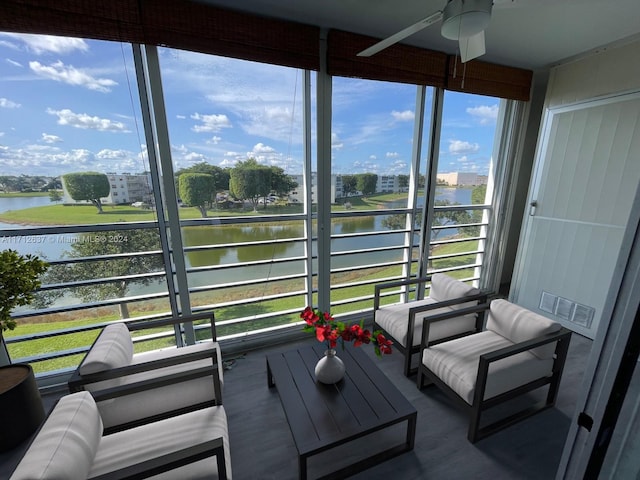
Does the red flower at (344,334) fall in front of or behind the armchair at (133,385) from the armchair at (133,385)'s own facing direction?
in front

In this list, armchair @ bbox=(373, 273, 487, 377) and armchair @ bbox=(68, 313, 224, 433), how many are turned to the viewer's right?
1

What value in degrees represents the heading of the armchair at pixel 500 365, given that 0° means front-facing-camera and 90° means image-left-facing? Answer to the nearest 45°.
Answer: approximately 45°

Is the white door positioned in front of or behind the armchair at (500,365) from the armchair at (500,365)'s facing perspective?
behind

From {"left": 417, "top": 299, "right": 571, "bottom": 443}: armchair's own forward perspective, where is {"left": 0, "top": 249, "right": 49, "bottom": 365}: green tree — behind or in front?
in front

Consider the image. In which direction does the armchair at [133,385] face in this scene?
to the viewer's right

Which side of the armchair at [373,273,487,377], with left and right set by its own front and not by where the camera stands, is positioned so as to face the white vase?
front

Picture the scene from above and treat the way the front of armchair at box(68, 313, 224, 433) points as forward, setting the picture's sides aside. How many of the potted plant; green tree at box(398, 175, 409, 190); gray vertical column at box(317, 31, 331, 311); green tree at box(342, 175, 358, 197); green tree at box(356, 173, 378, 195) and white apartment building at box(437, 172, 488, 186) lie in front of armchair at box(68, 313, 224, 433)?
5

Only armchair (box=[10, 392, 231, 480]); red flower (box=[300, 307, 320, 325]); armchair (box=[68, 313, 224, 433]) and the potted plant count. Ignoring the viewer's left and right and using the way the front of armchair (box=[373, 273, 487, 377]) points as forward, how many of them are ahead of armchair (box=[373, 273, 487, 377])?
4

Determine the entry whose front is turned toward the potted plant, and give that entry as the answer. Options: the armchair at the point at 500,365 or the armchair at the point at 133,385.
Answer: the armchair at the point at 500,365

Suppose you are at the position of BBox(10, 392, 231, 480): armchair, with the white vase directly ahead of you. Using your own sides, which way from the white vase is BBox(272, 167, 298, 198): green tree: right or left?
left

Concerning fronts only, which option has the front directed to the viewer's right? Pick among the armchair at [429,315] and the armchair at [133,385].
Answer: the armchair at [133,385]
